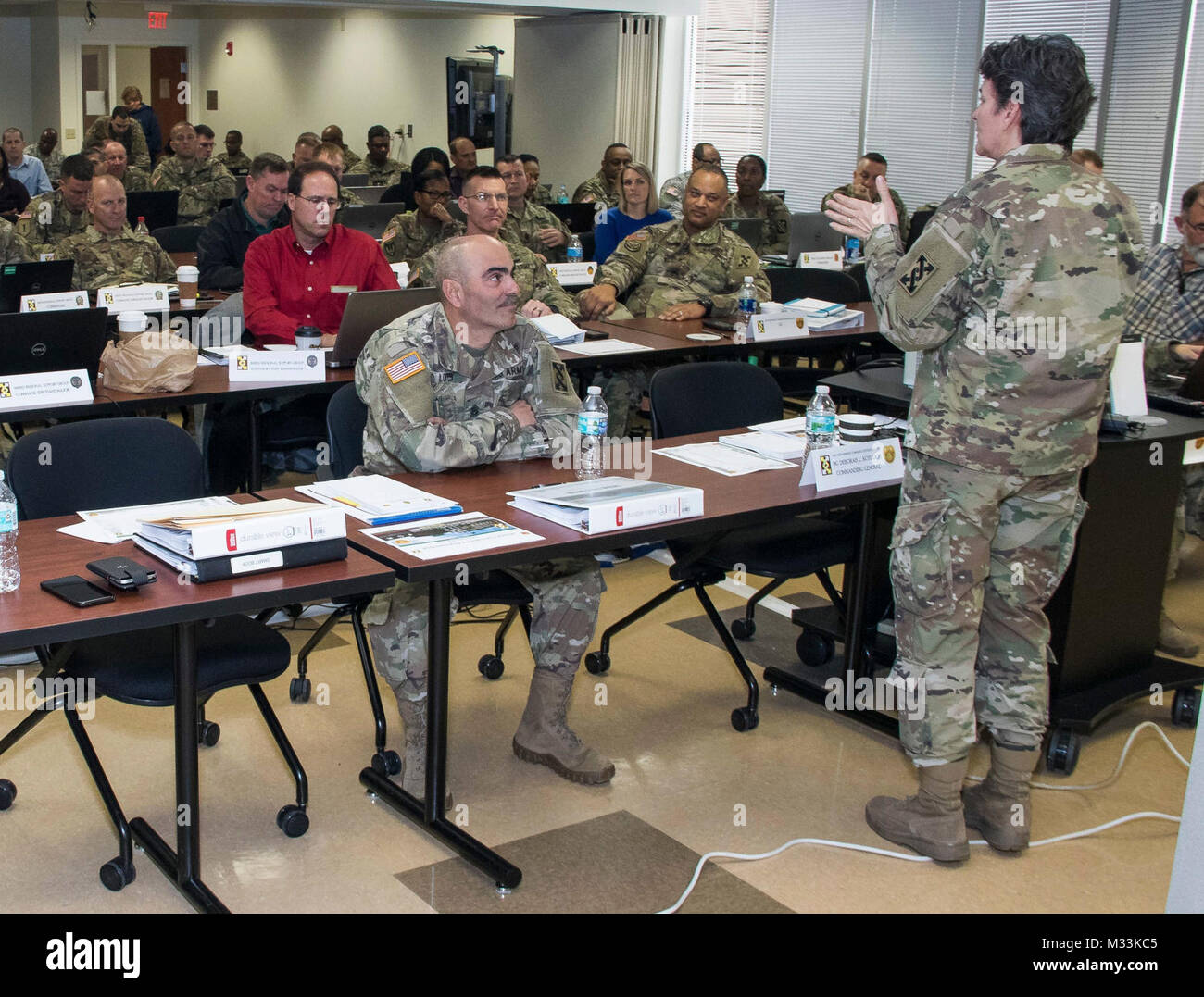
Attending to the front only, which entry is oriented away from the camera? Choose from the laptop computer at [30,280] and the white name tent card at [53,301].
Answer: the laptop computer

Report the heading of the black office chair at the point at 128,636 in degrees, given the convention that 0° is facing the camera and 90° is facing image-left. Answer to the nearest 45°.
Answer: approximately 315°

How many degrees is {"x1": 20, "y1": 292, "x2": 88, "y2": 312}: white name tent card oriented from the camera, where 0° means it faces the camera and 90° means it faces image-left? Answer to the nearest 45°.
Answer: approximately 0°

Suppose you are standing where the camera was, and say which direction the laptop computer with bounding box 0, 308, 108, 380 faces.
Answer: facing away from the viewer

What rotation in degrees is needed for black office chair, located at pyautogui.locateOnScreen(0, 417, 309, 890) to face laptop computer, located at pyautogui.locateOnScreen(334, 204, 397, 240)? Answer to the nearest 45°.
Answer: approximately 135° to its left

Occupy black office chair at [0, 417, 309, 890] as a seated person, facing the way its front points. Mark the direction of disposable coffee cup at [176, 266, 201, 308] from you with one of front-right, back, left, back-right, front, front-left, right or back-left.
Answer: back-left

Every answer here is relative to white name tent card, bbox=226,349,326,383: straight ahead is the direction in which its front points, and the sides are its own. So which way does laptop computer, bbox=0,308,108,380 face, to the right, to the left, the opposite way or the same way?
the opposite way

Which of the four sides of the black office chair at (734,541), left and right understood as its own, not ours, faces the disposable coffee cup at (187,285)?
back

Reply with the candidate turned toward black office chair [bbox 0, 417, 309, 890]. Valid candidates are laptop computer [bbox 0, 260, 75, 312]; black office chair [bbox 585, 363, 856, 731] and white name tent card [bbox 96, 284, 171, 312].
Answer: the white name tent card

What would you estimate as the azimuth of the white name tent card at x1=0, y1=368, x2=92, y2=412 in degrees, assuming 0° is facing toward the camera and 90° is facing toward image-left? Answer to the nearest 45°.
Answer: approximately 0°

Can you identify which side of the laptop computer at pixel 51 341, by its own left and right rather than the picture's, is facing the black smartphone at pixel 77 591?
back

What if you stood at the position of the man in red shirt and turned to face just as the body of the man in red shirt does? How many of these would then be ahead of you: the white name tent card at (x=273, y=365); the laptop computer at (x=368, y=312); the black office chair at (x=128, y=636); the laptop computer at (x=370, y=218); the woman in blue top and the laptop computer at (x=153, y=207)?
3

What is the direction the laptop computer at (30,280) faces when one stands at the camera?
facing away from the viewer
